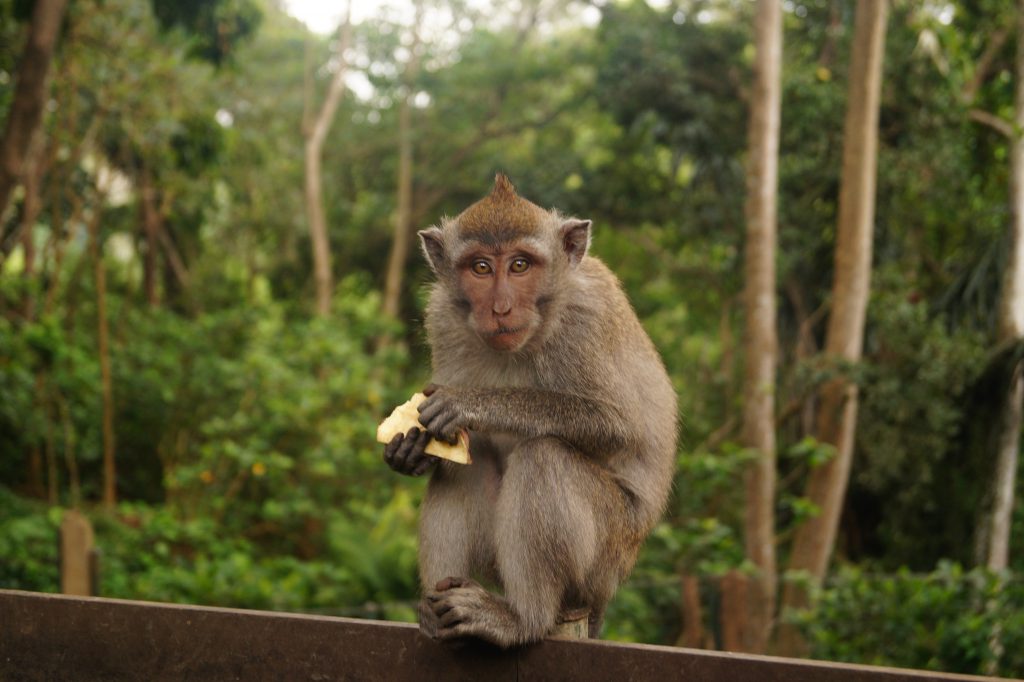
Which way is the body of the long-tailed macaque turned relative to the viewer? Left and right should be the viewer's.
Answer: facing the viewer and to the left of the viewer

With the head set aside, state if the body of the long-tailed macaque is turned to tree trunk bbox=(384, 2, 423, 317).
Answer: no

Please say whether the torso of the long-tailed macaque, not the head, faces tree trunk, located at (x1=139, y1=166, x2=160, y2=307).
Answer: no

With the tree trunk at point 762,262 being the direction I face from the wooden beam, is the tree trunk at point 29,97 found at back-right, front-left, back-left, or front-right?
front-left

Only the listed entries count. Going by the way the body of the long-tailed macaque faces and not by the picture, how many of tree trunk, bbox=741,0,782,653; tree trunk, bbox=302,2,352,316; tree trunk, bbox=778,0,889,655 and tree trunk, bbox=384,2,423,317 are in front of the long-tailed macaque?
0

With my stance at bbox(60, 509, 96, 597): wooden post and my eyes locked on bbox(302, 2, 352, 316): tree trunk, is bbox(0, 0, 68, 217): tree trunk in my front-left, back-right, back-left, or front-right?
front-left

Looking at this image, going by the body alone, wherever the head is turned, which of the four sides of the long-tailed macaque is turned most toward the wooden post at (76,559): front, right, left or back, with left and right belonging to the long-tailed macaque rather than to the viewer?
right

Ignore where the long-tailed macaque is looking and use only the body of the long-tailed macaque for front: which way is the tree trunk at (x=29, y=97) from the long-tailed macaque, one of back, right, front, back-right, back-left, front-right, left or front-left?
right

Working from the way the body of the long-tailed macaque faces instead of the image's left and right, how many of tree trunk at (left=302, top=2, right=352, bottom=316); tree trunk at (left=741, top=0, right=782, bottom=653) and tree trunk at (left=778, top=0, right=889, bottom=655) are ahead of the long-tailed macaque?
0
